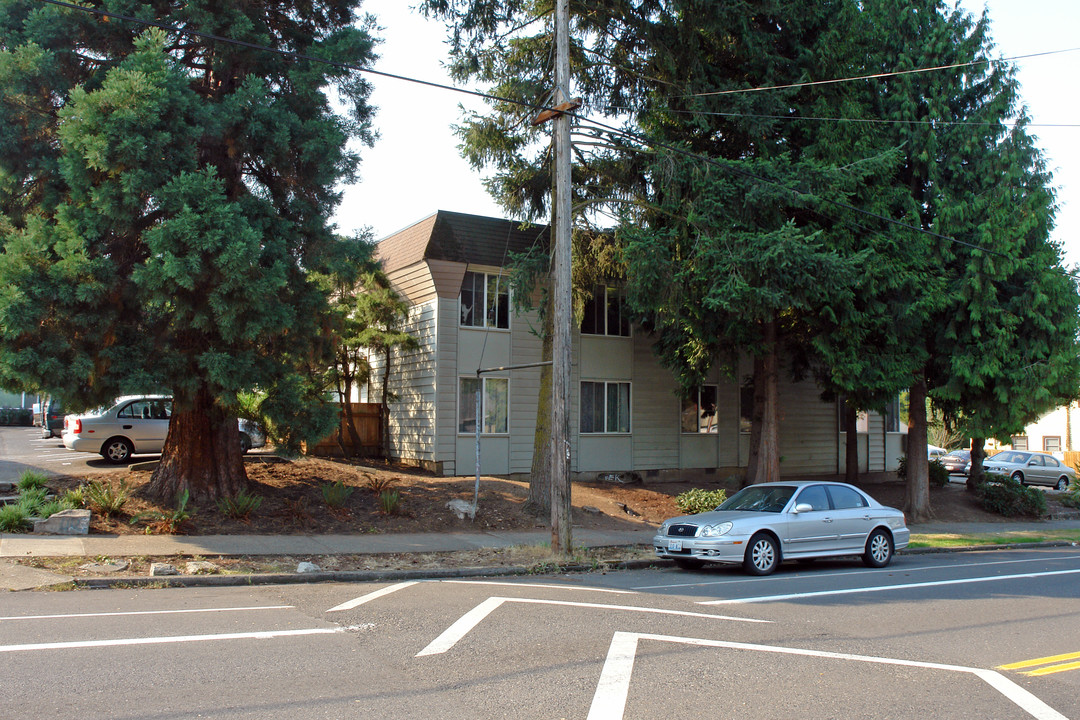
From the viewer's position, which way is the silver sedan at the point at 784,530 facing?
facing the viewer and to the left of the viewer

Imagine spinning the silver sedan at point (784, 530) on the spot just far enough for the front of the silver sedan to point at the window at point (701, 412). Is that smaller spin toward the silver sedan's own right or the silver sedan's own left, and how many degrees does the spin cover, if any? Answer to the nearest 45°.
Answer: approximately 135° to the silver sedan's own right

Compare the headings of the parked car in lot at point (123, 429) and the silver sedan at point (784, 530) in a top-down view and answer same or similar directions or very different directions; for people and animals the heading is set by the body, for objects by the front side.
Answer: very different directions

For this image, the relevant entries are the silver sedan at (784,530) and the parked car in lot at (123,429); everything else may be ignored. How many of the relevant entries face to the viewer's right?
1

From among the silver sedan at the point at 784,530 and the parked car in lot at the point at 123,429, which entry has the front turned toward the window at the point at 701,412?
the parked car in lot

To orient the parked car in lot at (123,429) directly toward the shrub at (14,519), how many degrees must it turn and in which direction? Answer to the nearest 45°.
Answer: approximately 90° to its right

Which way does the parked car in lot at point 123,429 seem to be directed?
to the viewer's right

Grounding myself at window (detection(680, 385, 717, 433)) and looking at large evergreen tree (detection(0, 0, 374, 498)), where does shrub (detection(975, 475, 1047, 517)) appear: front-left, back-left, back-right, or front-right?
back-left

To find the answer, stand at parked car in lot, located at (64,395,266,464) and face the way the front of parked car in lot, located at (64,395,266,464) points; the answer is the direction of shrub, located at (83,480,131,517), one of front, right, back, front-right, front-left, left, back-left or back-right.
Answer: right

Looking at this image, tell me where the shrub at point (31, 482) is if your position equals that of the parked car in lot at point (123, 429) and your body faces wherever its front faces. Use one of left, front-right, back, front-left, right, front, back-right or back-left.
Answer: right

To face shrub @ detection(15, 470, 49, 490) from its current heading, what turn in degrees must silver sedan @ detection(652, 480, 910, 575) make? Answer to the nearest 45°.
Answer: approximately 45° to its right
